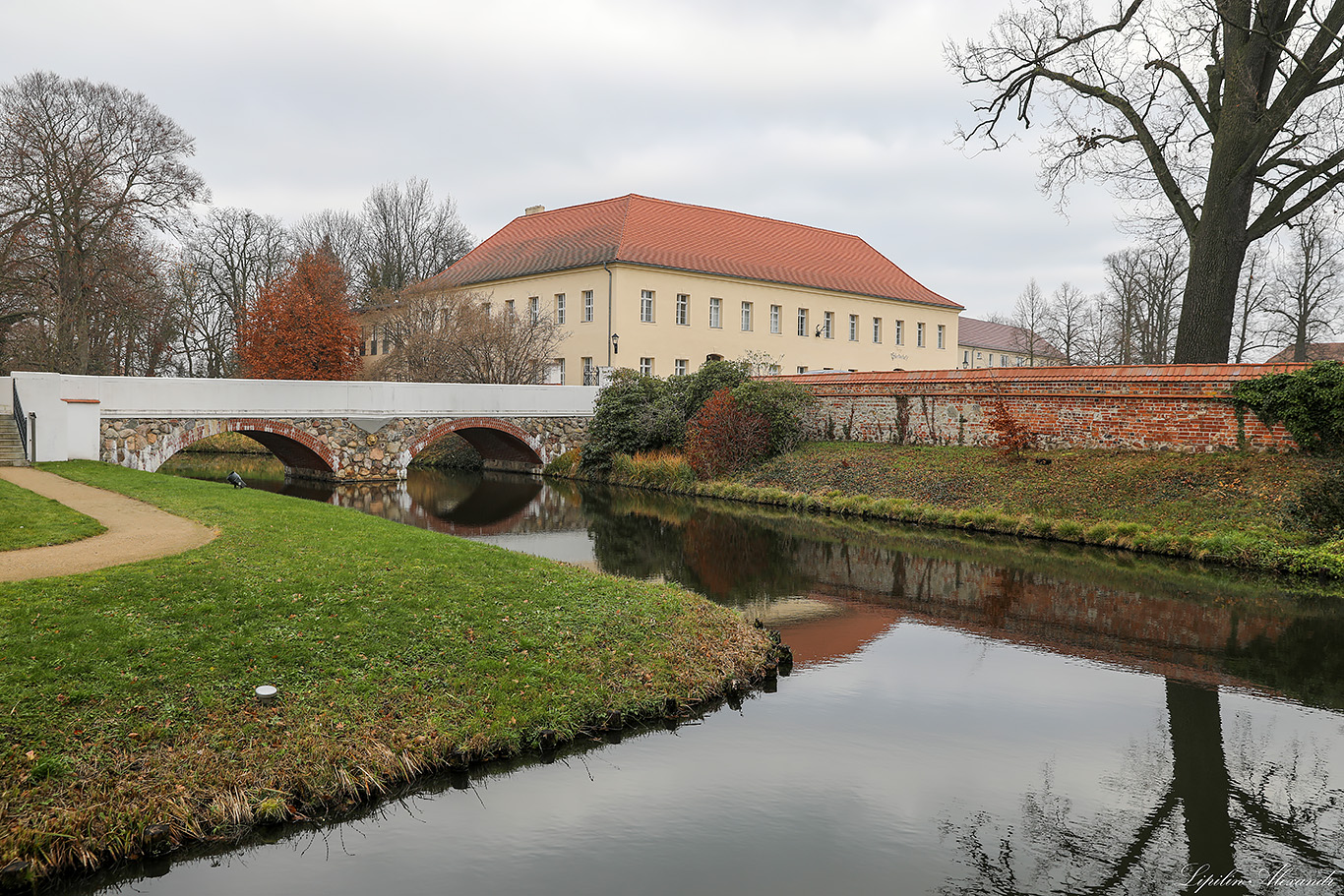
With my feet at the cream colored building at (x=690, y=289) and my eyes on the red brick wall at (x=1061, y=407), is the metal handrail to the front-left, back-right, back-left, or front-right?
front-right

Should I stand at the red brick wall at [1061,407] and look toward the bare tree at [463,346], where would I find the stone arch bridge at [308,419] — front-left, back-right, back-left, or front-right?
front-left

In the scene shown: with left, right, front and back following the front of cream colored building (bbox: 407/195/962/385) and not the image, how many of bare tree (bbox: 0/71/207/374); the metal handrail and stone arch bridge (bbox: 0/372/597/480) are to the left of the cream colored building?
0

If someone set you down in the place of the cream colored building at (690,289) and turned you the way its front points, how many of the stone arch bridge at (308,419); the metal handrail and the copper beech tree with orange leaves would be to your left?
0

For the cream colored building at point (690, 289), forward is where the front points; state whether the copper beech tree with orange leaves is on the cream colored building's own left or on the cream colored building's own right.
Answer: on the cream colored building's own right

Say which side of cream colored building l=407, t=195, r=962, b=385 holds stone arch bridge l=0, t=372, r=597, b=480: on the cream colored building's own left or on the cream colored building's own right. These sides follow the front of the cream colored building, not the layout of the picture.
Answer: on the cream colored building's own right

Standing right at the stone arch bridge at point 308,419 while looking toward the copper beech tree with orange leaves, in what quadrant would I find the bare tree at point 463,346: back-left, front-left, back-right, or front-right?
front-right

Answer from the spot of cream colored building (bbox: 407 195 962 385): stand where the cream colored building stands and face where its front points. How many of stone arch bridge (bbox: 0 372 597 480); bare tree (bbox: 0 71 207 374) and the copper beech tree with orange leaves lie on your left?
0

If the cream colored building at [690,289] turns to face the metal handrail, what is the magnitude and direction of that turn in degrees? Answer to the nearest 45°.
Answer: approximately 90° to its right

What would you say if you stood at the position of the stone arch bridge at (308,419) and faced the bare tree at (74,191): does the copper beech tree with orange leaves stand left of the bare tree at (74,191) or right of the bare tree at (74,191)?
right

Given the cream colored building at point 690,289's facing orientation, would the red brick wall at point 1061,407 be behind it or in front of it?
in front

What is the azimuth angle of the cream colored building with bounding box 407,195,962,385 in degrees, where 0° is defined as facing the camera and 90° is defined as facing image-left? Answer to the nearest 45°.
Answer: approximately 315°

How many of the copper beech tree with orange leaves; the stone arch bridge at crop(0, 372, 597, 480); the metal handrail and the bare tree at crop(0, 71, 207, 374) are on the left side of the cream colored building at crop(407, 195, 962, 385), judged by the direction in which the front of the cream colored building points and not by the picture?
0

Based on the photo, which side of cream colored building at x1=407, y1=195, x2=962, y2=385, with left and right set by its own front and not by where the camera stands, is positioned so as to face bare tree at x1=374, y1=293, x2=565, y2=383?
right

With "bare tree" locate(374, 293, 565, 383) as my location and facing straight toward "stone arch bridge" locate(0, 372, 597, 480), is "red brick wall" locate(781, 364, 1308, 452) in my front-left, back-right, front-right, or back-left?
front-left

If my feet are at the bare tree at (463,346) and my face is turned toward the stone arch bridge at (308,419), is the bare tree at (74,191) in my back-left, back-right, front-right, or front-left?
front-right

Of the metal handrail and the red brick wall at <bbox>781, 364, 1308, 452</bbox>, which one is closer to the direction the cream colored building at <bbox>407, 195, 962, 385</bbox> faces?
the red brick wall

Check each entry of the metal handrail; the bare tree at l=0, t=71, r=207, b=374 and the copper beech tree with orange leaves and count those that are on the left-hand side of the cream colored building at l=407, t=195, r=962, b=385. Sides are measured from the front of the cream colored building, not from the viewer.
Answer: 0

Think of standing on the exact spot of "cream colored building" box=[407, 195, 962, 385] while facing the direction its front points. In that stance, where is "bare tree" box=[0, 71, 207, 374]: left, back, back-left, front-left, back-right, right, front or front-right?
right
